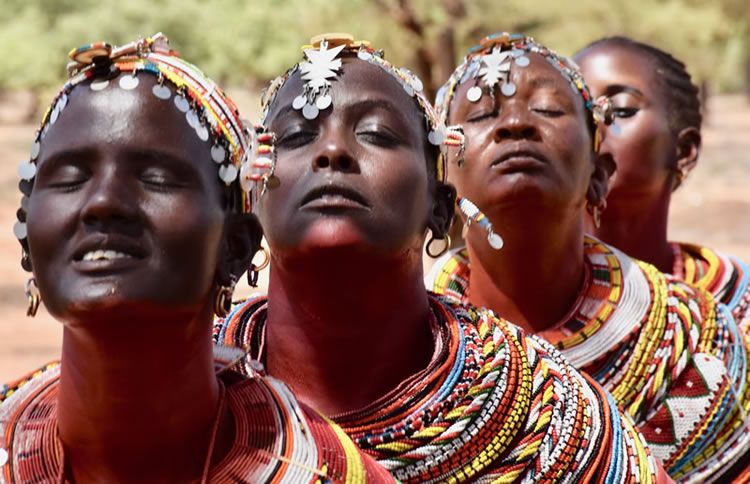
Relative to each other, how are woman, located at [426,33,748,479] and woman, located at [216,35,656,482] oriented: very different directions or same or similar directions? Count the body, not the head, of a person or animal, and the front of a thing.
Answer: same or similar directions

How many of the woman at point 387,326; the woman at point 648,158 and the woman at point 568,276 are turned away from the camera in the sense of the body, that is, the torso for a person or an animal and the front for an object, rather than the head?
0

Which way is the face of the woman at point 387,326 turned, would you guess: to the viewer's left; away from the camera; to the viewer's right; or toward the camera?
toward the camera

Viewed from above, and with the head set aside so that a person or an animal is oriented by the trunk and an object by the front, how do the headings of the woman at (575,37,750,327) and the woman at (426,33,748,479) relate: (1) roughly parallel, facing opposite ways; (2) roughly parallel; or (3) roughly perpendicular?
roughly parallel

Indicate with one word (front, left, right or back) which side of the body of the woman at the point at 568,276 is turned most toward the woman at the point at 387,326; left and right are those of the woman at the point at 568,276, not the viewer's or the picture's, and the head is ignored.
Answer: front

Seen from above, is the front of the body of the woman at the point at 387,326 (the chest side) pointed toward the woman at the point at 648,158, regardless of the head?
no

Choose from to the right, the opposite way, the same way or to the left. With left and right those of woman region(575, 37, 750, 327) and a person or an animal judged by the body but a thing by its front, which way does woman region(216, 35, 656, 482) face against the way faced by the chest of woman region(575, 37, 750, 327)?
the same way

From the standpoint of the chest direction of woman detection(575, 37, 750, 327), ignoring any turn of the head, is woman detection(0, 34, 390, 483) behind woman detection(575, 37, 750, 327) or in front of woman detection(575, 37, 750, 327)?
in front

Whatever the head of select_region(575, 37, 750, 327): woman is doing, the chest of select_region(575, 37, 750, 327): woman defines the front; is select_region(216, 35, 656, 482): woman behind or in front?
in front

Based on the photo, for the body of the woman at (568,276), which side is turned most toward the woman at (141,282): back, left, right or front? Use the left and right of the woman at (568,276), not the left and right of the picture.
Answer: front

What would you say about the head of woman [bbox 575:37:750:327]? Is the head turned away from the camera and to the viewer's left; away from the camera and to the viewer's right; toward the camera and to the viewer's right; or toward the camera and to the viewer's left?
toward the camera and to the viewer's left

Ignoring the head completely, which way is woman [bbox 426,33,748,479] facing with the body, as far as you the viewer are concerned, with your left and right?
facing the viewer and to the left of the viewer

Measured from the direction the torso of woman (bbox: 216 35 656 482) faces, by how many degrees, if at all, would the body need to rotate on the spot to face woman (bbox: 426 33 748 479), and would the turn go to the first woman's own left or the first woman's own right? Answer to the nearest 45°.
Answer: approximately 180°
